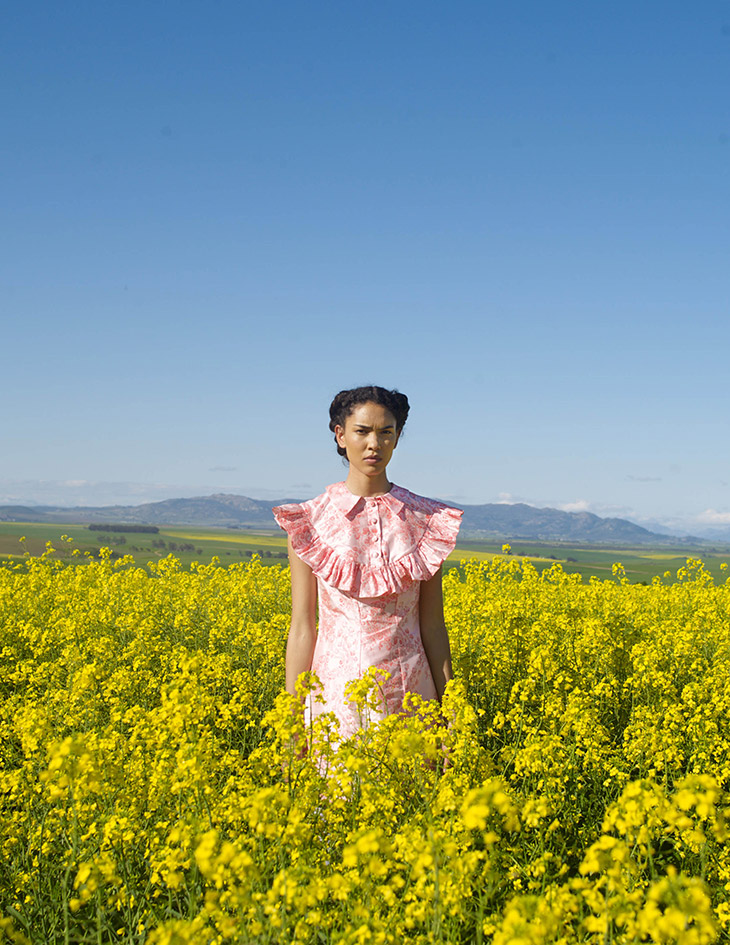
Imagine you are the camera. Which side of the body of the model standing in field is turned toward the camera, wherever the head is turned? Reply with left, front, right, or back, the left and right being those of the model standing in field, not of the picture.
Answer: front
